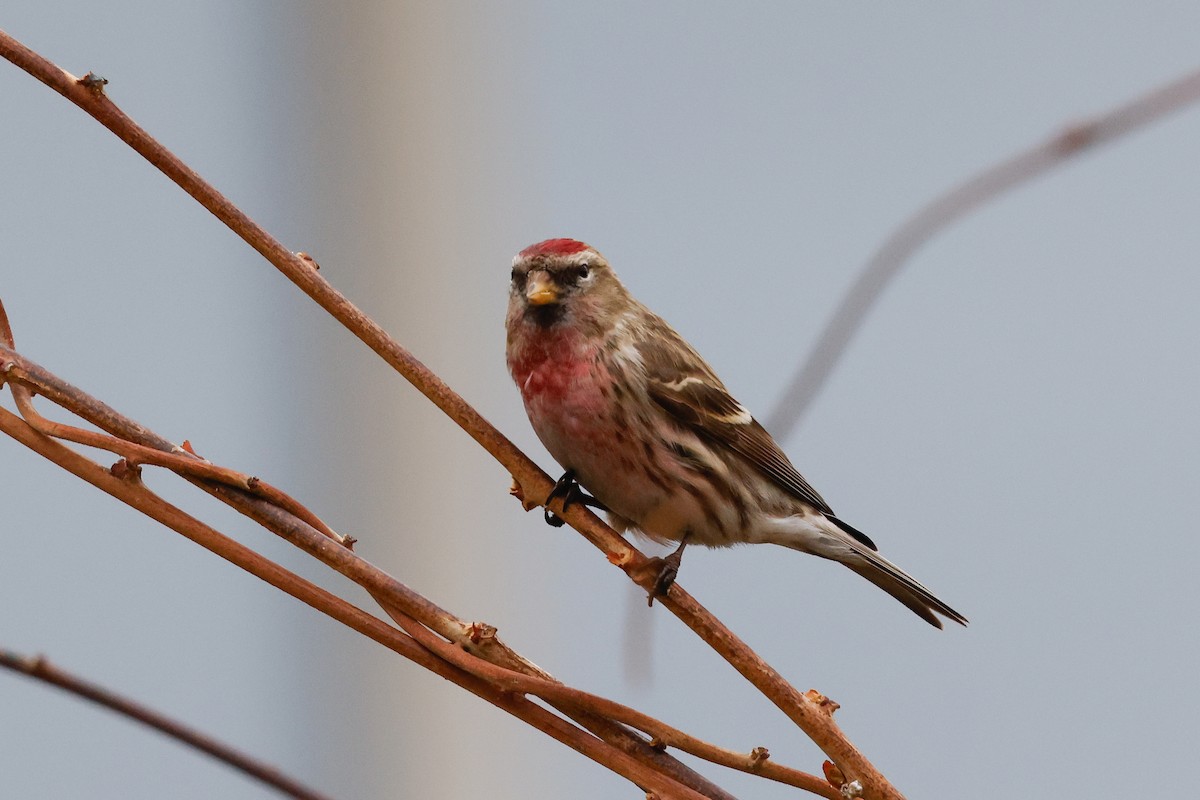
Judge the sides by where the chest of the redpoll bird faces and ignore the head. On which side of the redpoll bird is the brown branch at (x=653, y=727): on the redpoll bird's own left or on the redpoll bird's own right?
on the redpoll bird's own left

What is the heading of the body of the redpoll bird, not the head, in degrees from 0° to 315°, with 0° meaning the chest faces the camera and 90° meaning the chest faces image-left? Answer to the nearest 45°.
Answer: approximately 45°

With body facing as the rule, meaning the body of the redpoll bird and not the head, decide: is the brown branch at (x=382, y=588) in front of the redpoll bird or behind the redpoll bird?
in front

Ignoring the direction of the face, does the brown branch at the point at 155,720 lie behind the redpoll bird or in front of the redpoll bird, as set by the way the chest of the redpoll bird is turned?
in front
